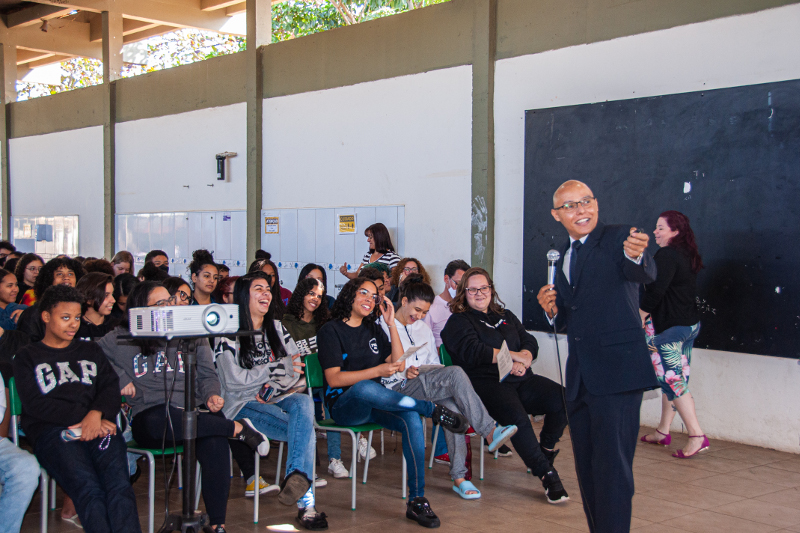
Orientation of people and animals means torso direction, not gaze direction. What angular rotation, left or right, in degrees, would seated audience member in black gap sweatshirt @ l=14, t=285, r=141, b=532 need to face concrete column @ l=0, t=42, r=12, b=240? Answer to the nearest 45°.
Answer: approximately 135° to their left

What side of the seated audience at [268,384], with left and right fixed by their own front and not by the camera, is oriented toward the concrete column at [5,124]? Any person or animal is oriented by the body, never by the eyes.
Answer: back

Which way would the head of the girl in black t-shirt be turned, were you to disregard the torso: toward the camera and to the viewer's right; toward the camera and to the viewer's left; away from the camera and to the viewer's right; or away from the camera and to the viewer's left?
toward the camera and to the viewer's right

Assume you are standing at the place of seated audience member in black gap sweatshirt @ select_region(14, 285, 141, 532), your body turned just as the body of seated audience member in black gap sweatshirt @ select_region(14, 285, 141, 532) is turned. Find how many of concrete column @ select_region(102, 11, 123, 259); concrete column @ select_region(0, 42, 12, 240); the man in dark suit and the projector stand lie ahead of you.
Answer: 2

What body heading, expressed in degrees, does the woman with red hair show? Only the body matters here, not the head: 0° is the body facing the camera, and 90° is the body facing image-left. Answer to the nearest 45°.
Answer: approximately 90°

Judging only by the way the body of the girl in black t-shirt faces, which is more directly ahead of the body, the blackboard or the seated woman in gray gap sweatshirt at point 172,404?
the blackboard

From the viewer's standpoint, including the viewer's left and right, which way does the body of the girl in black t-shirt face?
facing the viewer and to the right of the viewer

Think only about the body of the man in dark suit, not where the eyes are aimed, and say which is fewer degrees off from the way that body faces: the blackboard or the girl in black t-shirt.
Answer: the girl in black t-shirt

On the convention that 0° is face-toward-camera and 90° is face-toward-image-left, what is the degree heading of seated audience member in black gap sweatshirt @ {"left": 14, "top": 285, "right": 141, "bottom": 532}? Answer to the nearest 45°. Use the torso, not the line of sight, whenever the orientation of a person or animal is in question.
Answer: approximately 315°

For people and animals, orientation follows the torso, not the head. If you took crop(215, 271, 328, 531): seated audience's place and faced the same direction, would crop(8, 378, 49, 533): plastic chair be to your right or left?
on your right

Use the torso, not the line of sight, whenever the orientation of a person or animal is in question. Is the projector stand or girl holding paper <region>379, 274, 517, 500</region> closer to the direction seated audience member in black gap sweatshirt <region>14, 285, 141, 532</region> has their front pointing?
the projector stand

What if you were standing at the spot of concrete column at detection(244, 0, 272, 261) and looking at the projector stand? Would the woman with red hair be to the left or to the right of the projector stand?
left

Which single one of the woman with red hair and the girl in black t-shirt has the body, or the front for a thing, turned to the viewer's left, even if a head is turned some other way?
the woman with red hair

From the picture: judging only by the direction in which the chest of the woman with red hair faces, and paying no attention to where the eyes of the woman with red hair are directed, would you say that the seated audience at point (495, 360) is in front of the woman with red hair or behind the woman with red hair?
in front

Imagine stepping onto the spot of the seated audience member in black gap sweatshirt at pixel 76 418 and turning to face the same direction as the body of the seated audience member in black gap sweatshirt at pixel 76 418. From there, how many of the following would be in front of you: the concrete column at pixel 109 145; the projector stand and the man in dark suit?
2
